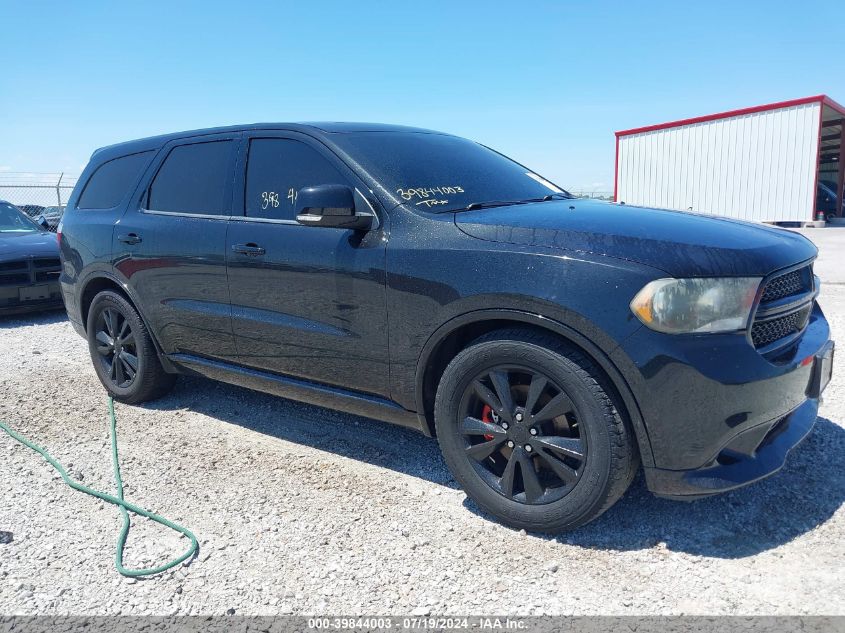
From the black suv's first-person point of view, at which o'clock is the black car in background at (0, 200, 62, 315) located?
The black car in background is roughly at 6 o'clock from the black suv.

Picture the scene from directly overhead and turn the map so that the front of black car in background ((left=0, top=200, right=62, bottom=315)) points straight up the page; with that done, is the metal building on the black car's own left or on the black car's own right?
on the black car's own left

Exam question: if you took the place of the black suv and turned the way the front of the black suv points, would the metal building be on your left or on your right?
on your left

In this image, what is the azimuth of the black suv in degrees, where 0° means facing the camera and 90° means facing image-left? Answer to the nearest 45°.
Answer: approximately 315°

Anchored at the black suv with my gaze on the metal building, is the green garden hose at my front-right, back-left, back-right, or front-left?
back-left
